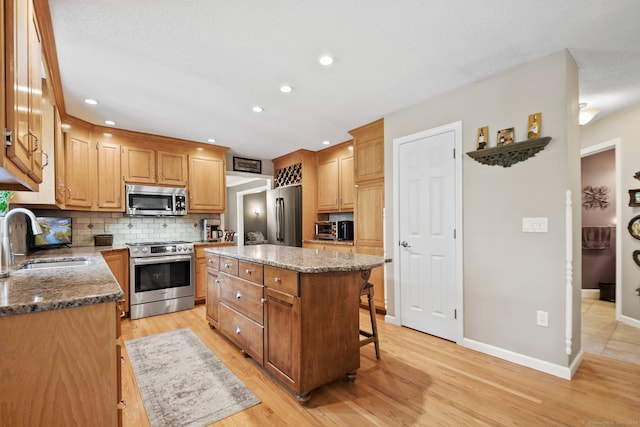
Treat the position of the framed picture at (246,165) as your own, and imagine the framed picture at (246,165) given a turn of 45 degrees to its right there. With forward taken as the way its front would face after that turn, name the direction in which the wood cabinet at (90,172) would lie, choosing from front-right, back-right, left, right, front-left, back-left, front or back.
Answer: front-right

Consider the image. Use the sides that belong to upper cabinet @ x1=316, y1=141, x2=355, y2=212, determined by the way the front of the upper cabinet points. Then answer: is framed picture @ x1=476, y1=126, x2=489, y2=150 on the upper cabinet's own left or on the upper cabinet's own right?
on the upper cabinet's own left

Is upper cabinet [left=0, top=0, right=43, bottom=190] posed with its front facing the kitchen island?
yes

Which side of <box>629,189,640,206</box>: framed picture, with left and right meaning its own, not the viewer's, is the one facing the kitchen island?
front

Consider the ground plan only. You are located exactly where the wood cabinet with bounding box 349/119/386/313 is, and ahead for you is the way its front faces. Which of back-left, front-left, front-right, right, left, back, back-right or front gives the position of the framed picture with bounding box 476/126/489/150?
left

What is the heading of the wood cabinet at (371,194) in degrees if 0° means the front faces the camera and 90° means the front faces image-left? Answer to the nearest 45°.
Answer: approximately 45°

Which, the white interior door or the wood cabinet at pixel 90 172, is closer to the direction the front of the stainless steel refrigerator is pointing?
the wood cabinet

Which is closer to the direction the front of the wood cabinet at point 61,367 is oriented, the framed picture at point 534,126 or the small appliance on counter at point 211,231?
the framed picture
